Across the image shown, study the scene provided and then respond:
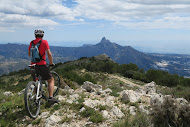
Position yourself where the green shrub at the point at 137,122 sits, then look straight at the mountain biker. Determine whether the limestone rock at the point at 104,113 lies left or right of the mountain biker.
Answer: right

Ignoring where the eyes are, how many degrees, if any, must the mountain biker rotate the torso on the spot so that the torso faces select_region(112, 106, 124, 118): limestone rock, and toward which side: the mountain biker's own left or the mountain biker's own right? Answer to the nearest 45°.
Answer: approximately 45° to the mountain biker's own right

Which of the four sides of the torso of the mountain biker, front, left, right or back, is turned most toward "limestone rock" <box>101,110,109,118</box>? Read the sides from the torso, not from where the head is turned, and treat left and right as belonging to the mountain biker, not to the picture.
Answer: right

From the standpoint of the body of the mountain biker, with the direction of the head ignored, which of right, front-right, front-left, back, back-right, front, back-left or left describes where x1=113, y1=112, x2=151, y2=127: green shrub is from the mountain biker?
right

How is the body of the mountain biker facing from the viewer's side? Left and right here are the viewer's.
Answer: facing away from the viewer and to the right of the viewer

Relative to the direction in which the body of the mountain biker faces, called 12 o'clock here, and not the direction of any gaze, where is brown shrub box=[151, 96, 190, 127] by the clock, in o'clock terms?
The brown shrub is roughly at 3 o'clock from the mountain biker.

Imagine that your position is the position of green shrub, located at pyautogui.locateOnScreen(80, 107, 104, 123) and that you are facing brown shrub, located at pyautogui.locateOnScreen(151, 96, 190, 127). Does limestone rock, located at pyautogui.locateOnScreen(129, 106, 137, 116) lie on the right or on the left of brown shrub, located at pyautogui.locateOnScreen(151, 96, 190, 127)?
left

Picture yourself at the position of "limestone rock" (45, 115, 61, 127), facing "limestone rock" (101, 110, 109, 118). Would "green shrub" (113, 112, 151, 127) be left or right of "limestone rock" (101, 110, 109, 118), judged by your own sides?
right
